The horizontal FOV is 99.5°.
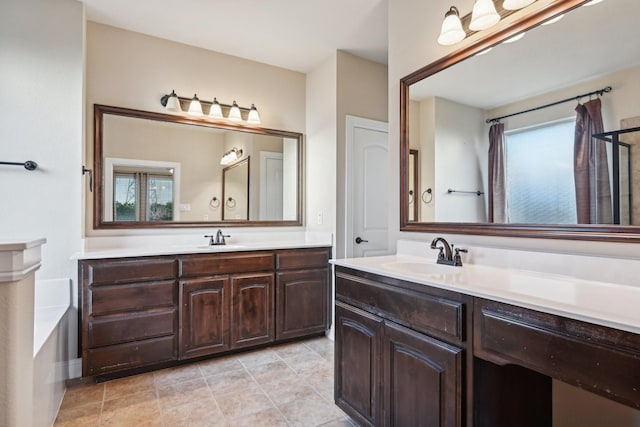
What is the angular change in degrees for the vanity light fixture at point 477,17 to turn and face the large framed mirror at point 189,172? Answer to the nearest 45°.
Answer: approximately 45° to its right

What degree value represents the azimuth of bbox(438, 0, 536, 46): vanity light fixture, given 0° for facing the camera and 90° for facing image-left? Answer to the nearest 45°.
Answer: approximately 45°

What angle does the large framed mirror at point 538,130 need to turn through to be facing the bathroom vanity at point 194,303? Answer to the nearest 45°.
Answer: approximately 45° to its right

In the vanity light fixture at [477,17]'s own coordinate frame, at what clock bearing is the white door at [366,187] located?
The white door is roughly at 3 o'clock from the vanity light fixture.

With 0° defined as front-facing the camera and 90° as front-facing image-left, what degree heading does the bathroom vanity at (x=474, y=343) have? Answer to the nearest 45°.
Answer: approximately 45°

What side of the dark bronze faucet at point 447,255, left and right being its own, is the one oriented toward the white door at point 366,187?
right

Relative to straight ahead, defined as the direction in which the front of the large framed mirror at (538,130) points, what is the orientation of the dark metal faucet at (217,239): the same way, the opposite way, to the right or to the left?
to the left
